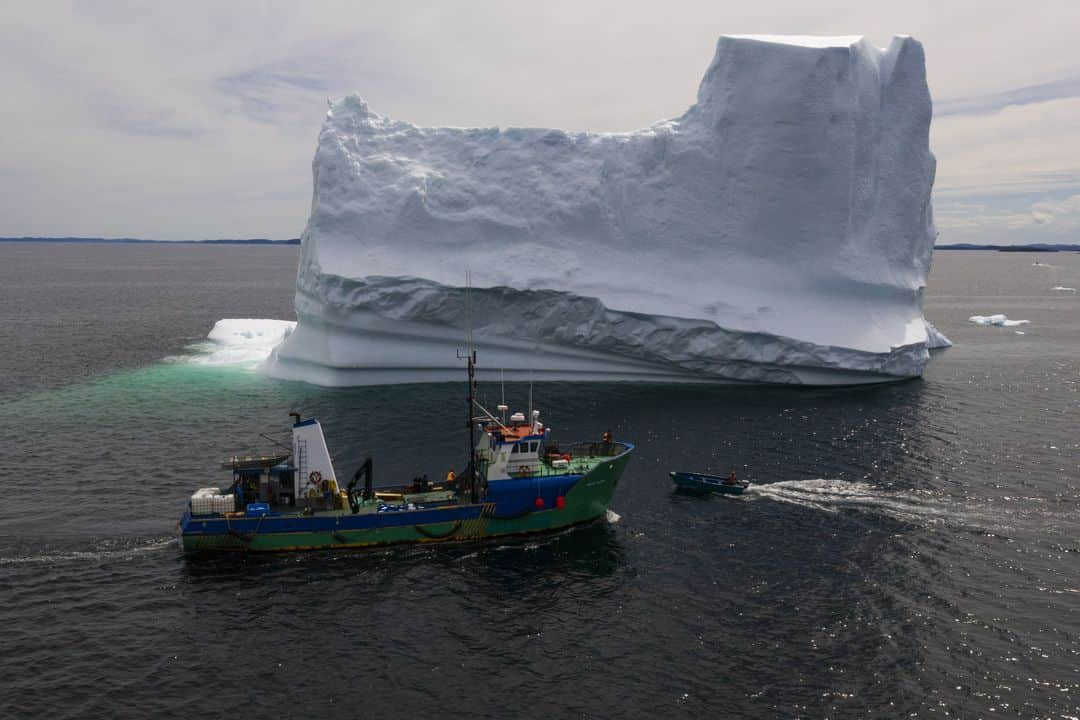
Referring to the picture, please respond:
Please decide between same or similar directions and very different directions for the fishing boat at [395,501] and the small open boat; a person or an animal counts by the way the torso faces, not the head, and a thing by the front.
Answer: very different directions

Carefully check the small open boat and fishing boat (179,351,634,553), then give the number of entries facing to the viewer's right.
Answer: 1

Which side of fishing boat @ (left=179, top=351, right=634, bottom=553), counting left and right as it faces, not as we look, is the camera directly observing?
right

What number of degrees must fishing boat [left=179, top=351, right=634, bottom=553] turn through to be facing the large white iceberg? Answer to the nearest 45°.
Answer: approximately 45° to its left

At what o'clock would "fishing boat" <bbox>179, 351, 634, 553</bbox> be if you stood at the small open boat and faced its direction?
The fishing boat is roughly at 11 o'clock from the small open boat.

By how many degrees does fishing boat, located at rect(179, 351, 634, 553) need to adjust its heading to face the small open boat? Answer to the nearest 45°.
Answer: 0° — it already faces it

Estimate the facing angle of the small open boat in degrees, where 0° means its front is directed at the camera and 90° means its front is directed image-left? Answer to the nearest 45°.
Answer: approximately 90°

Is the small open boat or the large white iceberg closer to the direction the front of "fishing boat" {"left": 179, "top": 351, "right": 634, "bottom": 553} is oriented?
the small open boat
